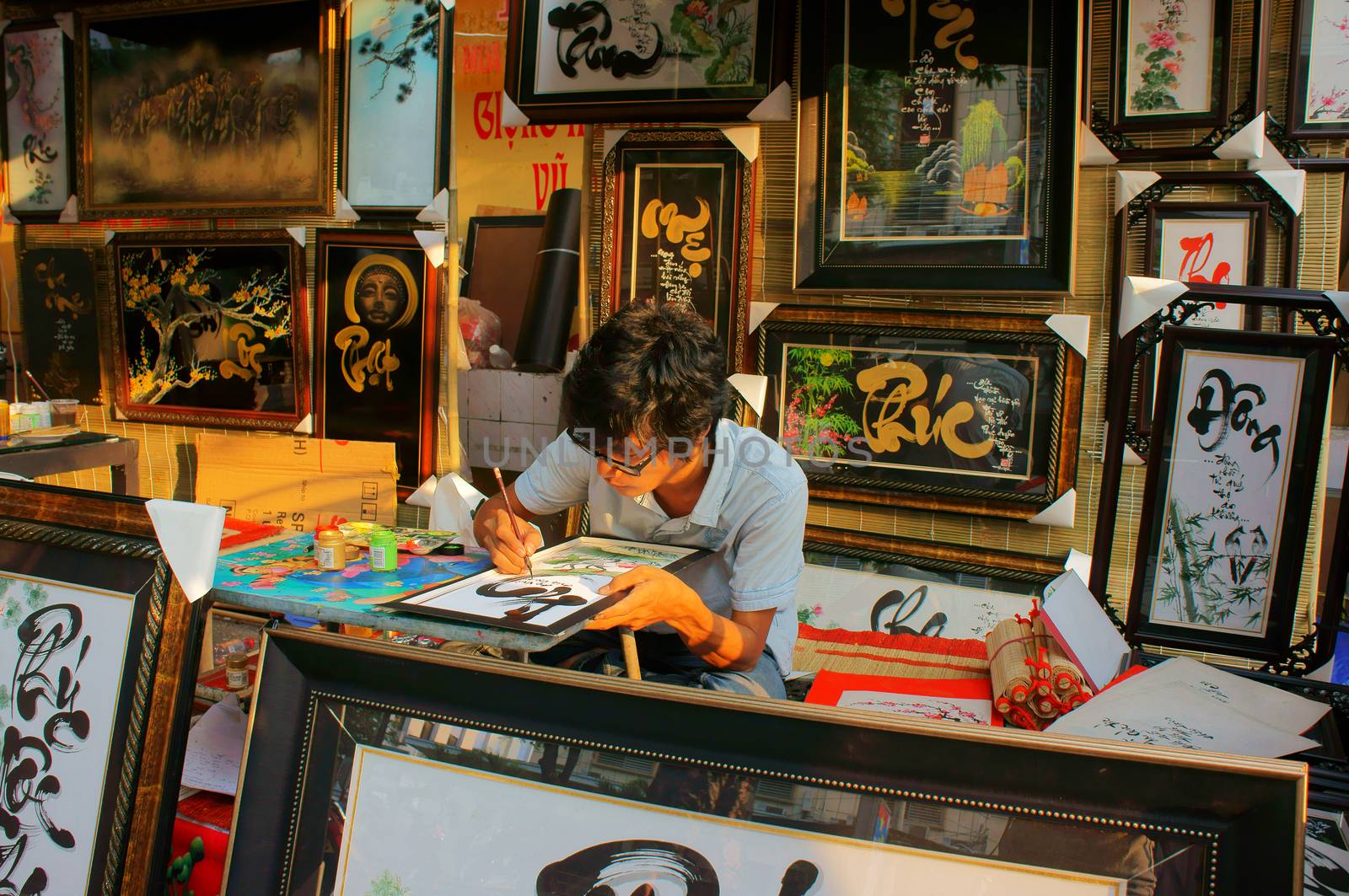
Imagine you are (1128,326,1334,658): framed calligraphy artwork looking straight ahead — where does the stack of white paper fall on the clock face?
The stack of white paper is roughly at 12 o'clock from the framed calligraphy artwork.

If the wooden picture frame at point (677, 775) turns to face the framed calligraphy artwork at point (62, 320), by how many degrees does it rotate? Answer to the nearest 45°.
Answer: approximately 135° to its right

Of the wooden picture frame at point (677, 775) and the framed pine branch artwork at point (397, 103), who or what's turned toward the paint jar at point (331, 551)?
the framed pine branch artwork

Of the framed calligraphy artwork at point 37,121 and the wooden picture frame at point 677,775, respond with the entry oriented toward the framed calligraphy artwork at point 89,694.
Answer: the framed calligraphy artwork at point 37,121

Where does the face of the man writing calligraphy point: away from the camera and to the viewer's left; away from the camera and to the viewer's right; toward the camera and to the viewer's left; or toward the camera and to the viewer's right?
toward the camera and to the viewer's left

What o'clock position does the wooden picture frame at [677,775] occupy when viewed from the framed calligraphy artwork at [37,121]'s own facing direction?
The wooden picture frame is roughly at 12 o'clock from the framed calligraphy artwork.

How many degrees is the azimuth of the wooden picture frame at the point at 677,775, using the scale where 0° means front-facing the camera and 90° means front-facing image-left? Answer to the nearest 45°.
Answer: approximately 0°

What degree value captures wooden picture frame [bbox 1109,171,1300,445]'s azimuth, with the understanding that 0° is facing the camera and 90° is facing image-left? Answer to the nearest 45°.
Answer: approximately 0°

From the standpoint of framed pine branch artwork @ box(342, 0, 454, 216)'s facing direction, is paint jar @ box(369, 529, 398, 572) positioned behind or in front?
in front

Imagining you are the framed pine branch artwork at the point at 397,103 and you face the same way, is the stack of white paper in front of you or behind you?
in front

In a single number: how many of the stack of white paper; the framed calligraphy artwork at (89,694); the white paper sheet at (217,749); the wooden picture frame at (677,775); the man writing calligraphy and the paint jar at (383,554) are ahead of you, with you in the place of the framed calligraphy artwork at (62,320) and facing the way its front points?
6
